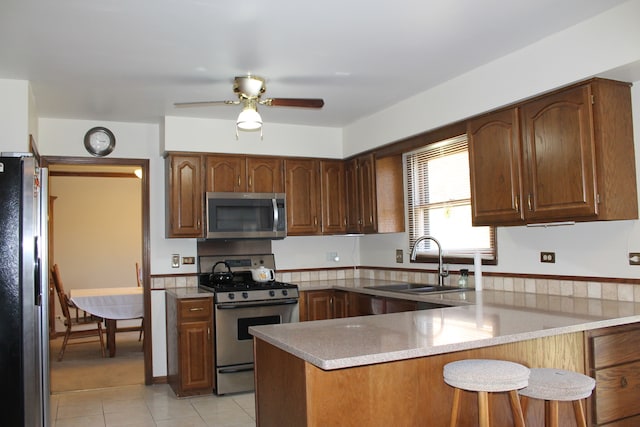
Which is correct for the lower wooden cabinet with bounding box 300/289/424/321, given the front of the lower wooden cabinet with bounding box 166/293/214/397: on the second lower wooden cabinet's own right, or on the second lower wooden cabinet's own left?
on the second lower wooden cabinet's own left

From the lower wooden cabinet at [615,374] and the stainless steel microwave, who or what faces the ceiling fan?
the stainless steel microwave

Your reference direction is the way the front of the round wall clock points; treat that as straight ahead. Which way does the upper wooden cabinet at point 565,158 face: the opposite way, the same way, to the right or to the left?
to the right

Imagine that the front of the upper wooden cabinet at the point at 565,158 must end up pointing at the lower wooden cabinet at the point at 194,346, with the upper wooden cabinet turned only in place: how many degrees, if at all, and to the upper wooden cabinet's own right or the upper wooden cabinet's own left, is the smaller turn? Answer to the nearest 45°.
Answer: approximately 45° to the upper wooden cabinet's own right

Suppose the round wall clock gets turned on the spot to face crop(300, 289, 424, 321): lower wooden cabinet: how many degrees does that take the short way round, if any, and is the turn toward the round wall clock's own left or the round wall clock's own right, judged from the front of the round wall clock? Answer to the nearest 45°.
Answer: approximately 90° to the round wall clock's own left

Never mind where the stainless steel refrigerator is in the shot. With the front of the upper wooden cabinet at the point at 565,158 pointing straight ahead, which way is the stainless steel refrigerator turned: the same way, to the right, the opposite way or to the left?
the opposite way

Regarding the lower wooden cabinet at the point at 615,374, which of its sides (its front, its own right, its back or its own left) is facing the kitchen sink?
back

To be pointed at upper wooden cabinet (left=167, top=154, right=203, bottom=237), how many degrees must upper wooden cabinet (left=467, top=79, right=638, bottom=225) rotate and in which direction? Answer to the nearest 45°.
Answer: approximately 45° to its right

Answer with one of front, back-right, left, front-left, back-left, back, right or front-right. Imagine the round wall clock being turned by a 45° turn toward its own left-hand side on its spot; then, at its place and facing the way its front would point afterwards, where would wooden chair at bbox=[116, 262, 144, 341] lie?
back-left

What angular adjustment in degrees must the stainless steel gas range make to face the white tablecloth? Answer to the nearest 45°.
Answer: approximately 135° to its right

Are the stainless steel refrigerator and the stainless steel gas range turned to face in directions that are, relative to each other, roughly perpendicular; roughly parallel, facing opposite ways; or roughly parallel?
roughly perpendicular

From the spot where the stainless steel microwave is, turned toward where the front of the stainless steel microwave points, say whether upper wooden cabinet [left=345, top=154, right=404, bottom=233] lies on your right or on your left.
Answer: on your left

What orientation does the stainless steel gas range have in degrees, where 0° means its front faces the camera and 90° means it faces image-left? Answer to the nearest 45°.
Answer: approximately 0°

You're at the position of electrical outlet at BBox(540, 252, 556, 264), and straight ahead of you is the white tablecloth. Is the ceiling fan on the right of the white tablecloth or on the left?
left

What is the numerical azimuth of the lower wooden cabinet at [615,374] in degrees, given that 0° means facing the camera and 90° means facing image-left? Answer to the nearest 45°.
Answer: approximately 315°

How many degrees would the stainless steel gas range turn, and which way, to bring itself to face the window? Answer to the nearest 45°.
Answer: approximately 90° to its left

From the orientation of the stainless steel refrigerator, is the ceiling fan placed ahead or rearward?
ahead
